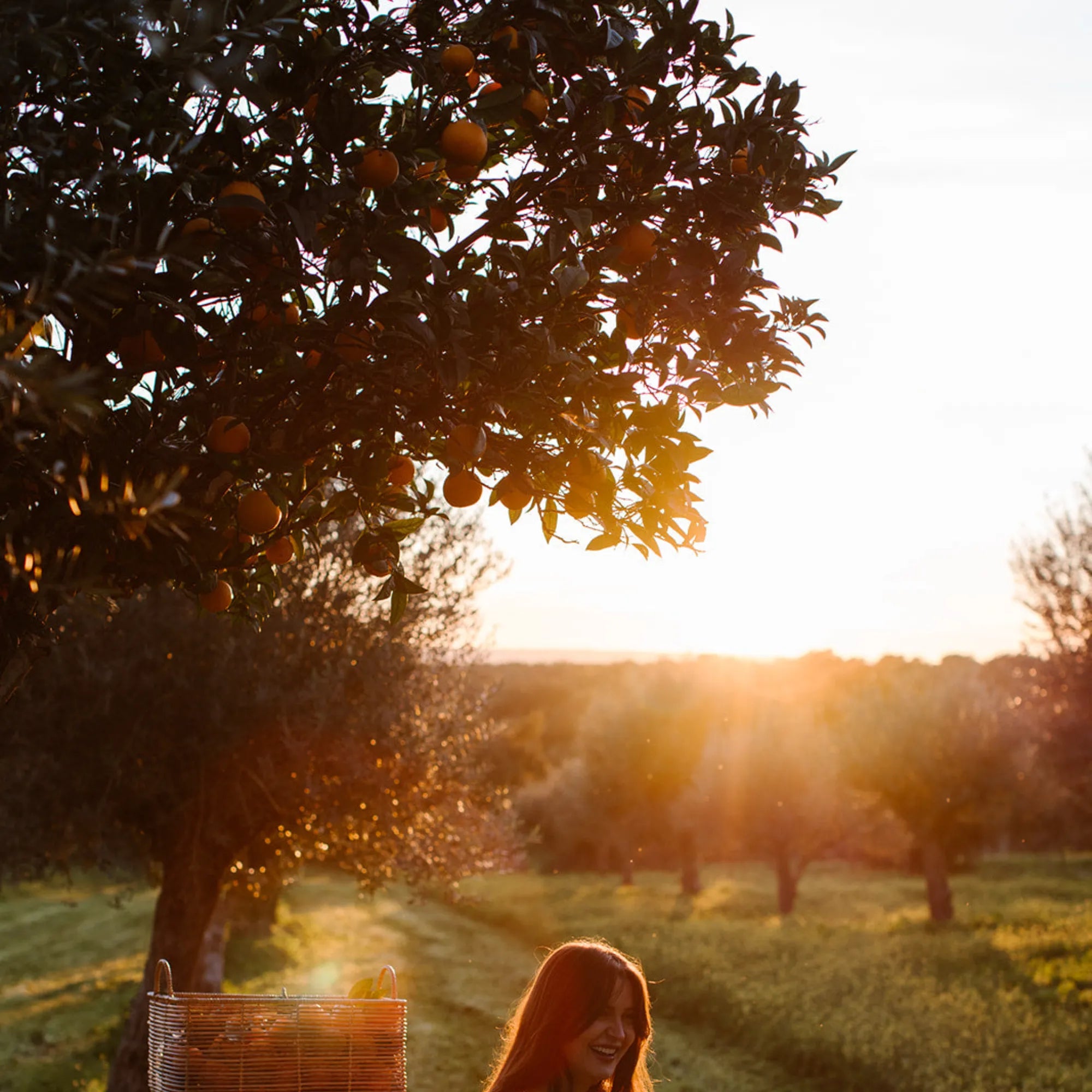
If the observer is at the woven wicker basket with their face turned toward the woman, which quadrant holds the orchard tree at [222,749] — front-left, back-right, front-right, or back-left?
back-left

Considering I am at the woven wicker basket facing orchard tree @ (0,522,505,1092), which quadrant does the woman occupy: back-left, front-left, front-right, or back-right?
back-right

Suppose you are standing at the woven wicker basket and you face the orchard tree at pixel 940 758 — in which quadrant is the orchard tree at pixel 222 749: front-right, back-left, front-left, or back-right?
front-left
